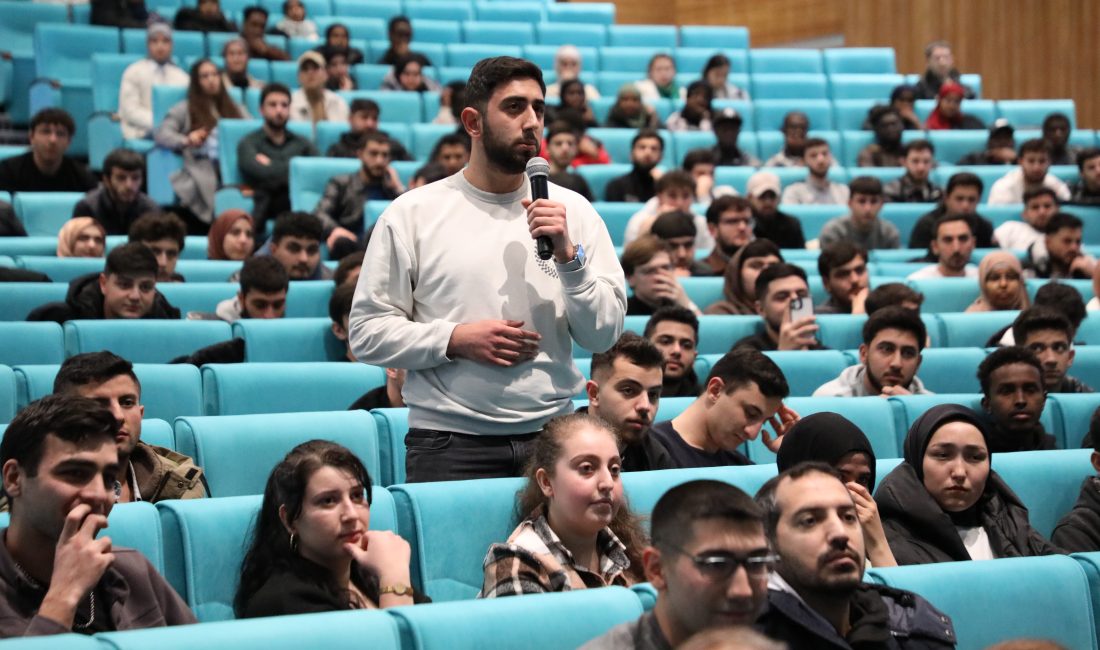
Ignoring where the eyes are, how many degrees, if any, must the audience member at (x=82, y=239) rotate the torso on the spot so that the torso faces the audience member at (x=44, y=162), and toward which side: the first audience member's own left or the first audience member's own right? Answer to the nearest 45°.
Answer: approximately 135° to the first audience member's own left

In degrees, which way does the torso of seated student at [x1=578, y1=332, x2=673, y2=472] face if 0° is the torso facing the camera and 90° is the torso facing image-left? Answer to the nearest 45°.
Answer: approximately 315°

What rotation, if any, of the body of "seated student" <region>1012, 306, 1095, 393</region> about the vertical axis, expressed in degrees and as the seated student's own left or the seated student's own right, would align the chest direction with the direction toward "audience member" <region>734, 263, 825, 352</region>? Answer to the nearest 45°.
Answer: approximately 90° to the seated student's own right

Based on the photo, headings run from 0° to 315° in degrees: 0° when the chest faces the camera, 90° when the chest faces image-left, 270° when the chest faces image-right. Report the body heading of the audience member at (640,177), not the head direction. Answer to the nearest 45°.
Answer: approximately 315°

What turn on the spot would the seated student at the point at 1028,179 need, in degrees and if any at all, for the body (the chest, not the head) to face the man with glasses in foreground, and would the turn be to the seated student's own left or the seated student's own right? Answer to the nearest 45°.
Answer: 0° — they already face them

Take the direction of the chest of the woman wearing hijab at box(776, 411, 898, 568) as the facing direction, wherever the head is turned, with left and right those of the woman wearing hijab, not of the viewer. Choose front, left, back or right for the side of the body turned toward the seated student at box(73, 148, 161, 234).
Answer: back

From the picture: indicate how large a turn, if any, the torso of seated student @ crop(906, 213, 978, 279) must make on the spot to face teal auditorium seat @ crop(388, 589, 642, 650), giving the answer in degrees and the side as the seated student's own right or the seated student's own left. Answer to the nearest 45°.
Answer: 0° — they already face it

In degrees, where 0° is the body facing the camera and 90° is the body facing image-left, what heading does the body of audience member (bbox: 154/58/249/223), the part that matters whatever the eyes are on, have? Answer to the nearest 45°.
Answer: approximately 315°

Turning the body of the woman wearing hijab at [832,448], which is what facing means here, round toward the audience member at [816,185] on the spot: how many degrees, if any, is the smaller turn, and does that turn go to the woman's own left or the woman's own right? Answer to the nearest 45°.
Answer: approximately 135° to the woman's own left
